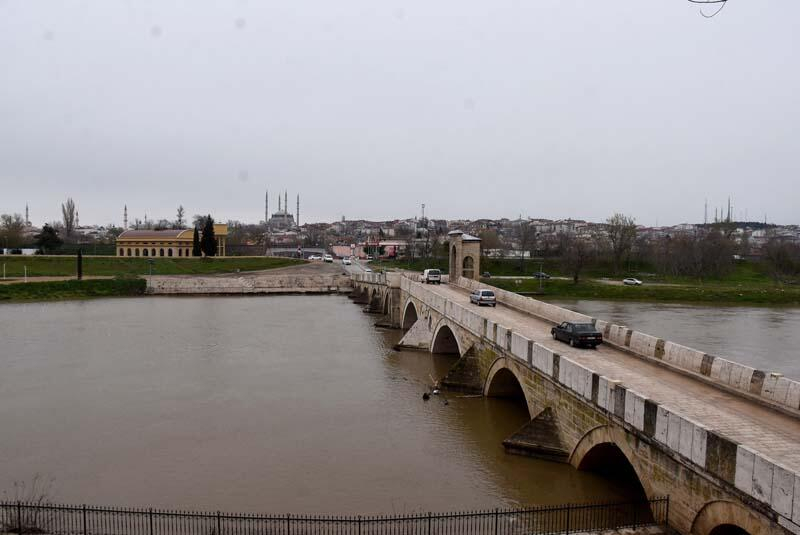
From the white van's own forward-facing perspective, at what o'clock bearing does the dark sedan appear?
The dark sedan is roughly at 6 o'clock from the white van.

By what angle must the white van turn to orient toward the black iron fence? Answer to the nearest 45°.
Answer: approximately 180°

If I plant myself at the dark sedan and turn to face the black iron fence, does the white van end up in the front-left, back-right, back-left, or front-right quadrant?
back-right
